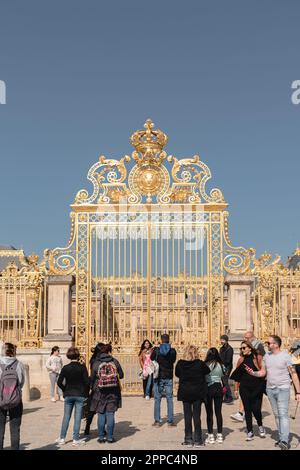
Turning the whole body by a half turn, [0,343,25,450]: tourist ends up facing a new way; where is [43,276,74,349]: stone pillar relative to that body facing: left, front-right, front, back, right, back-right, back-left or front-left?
back

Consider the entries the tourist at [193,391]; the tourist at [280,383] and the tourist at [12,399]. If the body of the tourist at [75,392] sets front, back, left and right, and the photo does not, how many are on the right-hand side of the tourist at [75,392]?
2

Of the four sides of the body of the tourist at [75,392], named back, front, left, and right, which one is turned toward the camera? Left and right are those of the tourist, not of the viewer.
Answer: back

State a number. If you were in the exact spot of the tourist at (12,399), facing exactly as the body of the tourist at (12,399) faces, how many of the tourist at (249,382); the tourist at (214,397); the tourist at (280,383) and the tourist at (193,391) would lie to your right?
4

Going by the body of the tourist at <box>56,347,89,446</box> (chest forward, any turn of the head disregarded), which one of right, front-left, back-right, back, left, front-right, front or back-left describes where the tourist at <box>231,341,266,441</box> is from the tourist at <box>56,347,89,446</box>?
right

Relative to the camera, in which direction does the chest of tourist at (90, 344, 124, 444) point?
away from the camera

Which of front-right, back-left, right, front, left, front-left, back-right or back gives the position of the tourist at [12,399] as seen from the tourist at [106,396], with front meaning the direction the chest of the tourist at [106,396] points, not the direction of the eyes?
back-left

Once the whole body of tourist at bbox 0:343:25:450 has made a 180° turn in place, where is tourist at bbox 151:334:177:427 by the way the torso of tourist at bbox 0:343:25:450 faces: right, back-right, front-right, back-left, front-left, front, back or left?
back-left

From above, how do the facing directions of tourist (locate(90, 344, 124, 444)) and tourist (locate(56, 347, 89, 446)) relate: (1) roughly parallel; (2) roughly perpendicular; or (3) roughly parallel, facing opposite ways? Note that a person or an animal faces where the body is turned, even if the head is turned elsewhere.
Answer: roughly parallel

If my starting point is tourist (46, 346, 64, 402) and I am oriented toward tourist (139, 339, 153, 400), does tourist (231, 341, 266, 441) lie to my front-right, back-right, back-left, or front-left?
front-right

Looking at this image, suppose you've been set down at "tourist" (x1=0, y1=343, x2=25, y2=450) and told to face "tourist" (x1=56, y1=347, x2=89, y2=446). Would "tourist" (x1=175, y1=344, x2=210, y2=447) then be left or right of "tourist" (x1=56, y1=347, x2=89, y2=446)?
right

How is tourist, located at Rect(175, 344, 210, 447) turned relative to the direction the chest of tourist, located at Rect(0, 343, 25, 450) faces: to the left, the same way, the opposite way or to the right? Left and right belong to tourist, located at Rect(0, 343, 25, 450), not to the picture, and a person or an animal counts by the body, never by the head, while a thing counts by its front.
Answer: the same way

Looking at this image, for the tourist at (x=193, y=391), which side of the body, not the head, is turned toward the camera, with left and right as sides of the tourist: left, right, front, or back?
back

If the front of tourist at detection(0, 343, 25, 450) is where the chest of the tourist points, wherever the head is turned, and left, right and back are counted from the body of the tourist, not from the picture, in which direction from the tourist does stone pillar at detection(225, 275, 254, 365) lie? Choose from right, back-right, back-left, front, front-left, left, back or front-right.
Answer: front-right
